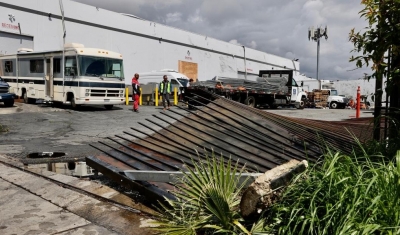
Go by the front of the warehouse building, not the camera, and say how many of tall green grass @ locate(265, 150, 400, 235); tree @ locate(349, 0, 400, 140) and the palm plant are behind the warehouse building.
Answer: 0

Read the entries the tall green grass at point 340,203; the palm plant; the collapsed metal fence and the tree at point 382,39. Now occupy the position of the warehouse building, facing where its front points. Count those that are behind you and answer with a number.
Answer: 0

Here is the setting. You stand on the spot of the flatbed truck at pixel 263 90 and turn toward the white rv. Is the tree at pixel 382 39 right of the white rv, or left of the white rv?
left

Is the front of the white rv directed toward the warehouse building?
no

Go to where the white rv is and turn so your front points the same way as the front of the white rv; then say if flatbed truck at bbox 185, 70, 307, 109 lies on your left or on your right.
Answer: on your left

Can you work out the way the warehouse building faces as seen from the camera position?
facing the viewer and to the right of the viewer

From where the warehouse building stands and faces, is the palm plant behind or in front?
in front

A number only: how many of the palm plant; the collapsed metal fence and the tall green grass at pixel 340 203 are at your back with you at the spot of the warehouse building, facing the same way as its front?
0

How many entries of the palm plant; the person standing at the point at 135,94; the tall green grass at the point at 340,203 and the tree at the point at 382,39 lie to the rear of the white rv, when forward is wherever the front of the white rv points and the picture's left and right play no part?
0

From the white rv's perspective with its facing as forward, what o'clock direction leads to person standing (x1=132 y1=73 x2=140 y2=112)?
The person standing is roughly at 11 o'clock from the white rv.

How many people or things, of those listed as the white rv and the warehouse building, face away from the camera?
0

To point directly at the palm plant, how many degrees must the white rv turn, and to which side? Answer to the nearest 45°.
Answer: approximately 45° to its right

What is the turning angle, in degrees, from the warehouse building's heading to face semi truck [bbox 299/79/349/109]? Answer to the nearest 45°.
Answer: approximately 45° to its left
